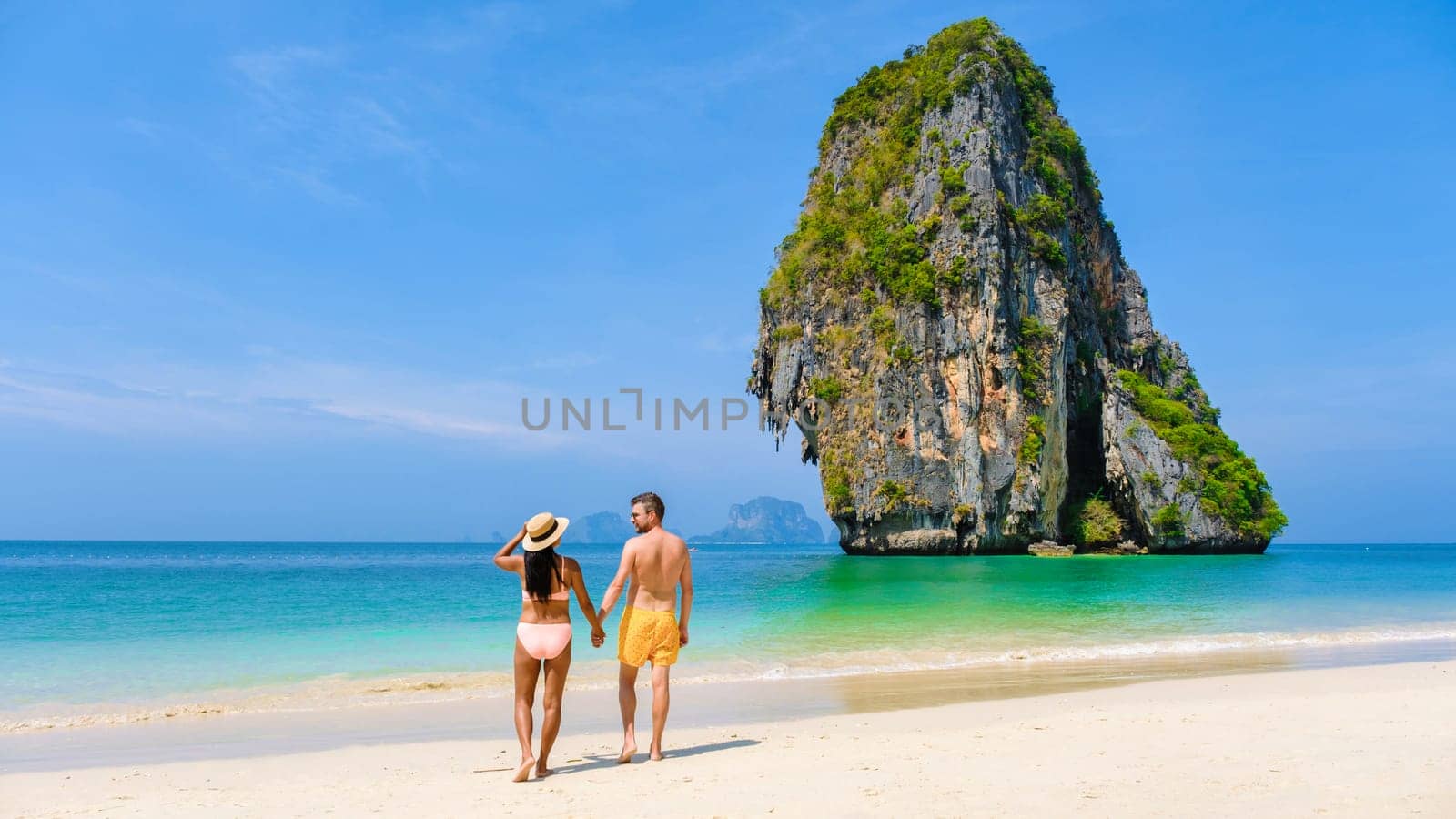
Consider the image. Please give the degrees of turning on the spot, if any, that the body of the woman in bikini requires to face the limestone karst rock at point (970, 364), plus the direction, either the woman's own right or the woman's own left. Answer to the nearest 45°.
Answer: approximately 45° to the woman's own right

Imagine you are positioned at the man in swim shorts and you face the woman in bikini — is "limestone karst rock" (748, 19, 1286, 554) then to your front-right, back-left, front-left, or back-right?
back-right

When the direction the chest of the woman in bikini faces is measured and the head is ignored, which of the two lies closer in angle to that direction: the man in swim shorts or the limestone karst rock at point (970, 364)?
the limestone karst rock

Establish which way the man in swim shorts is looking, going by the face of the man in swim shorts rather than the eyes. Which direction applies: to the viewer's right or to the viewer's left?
to the viewer's left

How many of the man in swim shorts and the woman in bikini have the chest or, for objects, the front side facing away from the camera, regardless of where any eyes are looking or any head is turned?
2

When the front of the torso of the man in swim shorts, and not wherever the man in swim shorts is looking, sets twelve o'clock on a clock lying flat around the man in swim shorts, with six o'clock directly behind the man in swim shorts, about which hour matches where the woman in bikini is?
The woman in bikini is roughly at 8 o'clock from the man in swim shorts.

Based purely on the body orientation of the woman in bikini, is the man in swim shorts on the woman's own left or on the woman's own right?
on the woman's own right

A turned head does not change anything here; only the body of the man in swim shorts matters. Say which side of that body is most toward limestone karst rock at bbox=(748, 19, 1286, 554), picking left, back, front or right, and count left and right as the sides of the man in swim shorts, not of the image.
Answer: front

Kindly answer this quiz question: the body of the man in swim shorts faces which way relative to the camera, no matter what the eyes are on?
away from the camera

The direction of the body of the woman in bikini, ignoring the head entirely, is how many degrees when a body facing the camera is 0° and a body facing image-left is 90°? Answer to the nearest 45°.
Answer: approximately 180°

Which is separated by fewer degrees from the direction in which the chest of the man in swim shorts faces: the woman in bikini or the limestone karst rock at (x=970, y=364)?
the limestone karst rock
